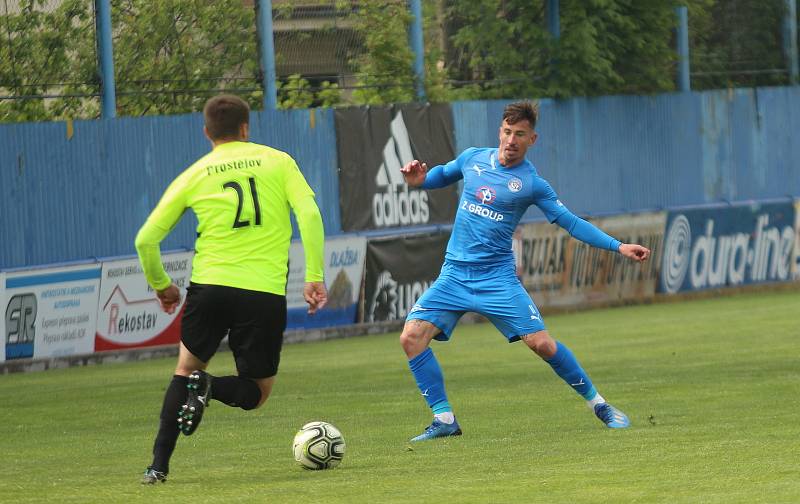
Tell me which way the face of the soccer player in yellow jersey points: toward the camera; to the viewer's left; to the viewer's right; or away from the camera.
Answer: away from the camera

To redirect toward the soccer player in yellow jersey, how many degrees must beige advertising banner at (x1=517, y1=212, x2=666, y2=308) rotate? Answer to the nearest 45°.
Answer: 0° — it already faces them

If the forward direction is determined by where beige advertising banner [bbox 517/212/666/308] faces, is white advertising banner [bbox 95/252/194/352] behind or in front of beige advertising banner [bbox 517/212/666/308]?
in front

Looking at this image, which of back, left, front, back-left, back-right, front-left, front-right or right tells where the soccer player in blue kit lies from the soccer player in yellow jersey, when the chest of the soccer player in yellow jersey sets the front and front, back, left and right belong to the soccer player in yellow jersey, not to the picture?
front-right

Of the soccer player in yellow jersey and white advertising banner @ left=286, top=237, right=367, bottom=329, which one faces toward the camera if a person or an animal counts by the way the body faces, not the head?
the white advertising banner

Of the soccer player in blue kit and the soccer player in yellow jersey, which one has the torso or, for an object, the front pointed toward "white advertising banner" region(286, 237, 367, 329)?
the soccer player in yellow jersey

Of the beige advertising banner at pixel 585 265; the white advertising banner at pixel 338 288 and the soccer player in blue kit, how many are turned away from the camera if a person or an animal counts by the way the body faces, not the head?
0

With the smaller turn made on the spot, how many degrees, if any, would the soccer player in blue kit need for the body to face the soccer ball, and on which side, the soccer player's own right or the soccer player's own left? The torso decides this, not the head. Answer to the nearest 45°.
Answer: approximately 45° to the soccer player's own right

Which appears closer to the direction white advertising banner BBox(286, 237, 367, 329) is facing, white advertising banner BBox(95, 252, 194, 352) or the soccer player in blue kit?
the soccer player in blue kit

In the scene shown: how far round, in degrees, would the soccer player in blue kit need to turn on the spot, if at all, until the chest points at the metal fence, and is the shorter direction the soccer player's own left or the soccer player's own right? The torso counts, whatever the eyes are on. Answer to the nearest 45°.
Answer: approximately 180°

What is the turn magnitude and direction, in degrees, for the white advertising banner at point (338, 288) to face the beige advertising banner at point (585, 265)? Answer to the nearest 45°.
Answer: approximately 135° to its left

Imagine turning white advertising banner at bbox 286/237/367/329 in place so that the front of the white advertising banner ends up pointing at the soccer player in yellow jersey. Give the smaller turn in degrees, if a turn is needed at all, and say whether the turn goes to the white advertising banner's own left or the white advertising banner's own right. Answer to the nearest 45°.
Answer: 0° — it already faces them

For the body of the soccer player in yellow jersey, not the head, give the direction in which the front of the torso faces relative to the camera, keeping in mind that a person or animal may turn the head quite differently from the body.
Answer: away from the camera

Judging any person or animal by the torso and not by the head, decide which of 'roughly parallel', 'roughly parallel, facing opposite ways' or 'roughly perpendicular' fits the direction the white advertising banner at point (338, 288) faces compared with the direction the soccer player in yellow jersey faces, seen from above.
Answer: roughly parallel, facing opposite ways

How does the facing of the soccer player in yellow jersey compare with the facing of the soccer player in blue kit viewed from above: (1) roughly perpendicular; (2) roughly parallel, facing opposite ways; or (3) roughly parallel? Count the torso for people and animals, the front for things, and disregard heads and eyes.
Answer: roughly parallel, facing opposite ways

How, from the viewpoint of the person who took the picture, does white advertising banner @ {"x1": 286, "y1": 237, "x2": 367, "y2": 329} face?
facing the viewer

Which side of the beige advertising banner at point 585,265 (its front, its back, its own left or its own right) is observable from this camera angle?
front

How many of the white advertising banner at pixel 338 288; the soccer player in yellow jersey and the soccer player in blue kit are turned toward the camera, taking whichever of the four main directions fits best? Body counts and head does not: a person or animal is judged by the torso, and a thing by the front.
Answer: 2
